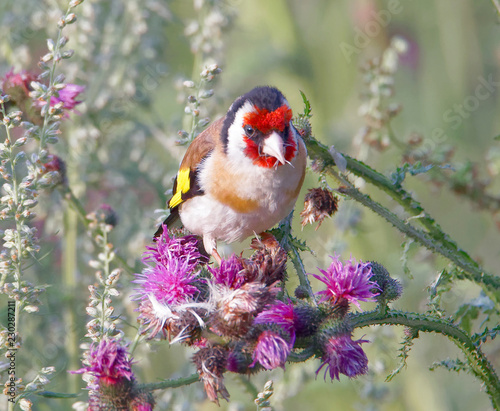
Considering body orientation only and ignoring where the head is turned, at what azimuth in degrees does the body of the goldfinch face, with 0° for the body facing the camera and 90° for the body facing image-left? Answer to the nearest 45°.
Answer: approximately 315°
